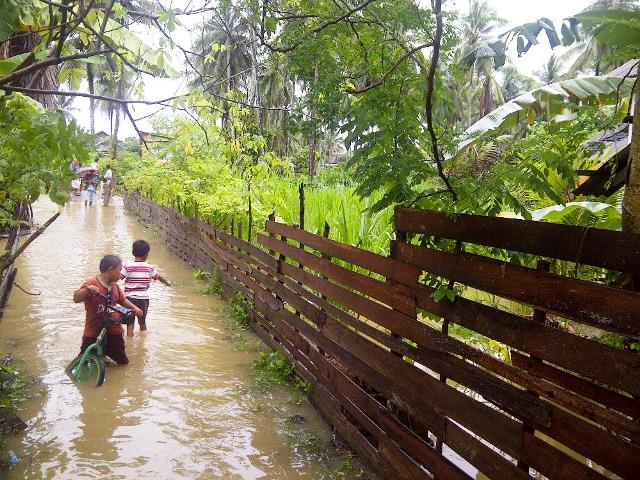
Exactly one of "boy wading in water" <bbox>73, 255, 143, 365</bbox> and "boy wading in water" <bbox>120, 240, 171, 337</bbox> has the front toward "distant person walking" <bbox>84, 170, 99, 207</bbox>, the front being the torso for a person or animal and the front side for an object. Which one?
"boy wading in water" <bbox>120, 240, 171, 337</bbox>

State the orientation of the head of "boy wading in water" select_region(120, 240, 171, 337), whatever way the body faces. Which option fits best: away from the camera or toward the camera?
away from the camera

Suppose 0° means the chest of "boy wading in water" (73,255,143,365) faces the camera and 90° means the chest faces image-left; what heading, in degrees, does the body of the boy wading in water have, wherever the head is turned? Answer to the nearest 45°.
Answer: approximately 315°

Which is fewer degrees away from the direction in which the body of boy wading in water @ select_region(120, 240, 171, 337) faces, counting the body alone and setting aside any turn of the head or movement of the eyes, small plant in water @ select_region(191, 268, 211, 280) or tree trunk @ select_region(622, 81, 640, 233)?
the small plant in water

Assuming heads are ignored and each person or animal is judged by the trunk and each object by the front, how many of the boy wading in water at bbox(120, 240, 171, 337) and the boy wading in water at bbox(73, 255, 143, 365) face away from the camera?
1

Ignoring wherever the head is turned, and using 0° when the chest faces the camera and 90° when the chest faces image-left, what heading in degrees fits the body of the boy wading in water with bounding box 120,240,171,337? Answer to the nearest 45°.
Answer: approximately 180°

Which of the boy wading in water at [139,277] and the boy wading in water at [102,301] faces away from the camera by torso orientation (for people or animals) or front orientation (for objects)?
the boy wading in water at [139,277]

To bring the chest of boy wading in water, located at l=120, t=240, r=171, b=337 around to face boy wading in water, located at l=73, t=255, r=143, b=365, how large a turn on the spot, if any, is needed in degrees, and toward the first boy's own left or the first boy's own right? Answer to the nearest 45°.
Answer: approximately 180°

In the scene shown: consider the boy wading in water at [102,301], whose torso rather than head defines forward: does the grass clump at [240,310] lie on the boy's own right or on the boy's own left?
on the boy's own left

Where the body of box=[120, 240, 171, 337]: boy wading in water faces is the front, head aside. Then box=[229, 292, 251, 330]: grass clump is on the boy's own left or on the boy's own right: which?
on the boy's own right
